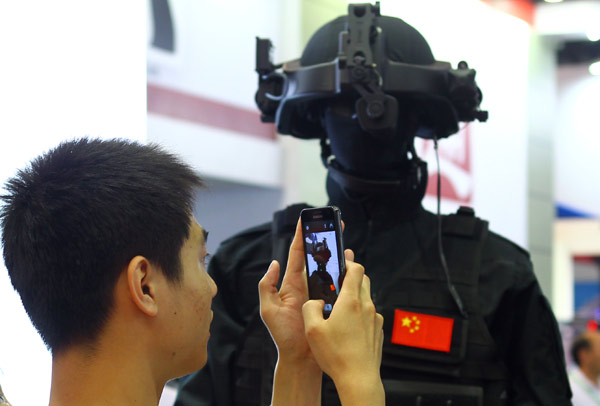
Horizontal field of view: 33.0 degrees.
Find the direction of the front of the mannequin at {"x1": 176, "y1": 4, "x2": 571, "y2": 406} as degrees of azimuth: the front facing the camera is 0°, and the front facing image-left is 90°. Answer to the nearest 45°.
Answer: approximately 0°

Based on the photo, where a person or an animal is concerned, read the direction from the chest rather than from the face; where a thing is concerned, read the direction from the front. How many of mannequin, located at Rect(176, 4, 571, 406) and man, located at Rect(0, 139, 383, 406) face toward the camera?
1

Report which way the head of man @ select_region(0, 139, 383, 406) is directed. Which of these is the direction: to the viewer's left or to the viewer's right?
to the viewer's right

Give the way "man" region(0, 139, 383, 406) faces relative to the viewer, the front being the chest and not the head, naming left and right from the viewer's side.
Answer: facing away from the viewer and to the right of the viewer

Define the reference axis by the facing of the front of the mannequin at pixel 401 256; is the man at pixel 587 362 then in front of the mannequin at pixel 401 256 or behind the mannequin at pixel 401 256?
behind

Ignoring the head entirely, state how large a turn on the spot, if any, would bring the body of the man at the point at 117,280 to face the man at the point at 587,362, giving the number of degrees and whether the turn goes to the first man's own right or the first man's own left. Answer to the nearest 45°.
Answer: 0° — they already face them
